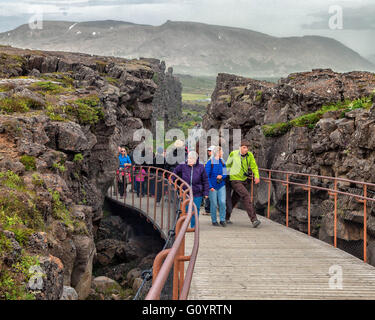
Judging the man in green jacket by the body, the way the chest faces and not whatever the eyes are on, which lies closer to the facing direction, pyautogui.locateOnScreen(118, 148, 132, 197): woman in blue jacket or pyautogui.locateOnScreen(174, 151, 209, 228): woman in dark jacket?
the woman in dark jacket

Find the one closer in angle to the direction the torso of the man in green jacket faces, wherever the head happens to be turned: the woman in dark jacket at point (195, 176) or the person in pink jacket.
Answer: the woman in dark jacket

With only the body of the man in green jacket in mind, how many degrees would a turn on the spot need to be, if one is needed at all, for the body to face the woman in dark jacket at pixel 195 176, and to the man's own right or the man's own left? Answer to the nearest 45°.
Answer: approximately 90° to the man's own right

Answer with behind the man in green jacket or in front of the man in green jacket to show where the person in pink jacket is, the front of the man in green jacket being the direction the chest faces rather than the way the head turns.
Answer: behind

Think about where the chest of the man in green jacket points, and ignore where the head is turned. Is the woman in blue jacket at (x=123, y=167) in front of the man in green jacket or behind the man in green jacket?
behind

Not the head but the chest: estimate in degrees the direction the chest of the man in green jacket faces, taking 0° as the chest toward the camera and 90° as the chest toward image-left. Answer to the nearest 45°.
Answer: approximately 315°
